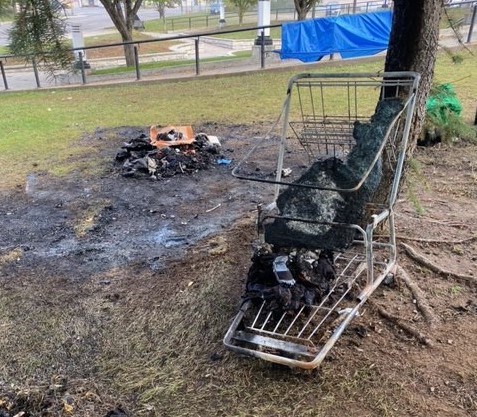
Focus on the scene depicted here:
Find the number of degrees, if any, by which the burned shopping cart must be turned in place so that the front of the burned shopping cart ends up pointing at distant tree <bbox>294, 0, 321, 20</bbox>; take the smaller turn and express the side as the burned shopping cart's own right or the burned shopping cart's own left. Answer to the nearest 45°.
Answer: approximately 135° to the burned shopping cart's own right

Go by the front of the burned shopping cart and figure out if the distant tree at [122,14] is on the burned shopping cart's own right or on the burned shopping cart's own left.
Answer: on the burned shopping cart's own right

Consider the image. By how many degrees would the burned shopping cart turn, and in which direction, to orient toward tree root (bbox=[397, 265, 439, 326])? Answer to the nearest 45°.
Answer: approximately 135° to its left

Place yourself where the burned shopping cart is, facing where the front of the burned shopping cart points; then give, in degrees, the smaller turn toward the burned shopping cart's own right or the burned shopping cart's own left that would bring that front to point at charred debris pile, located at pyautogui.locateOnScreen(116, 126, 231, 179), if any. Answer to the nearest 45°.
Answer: approximately 90° to the burned shopping cart's own right

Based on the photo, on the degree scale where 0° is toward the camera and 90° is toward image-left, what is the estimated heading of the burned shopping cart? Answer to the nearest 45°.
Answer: approximately 45°
